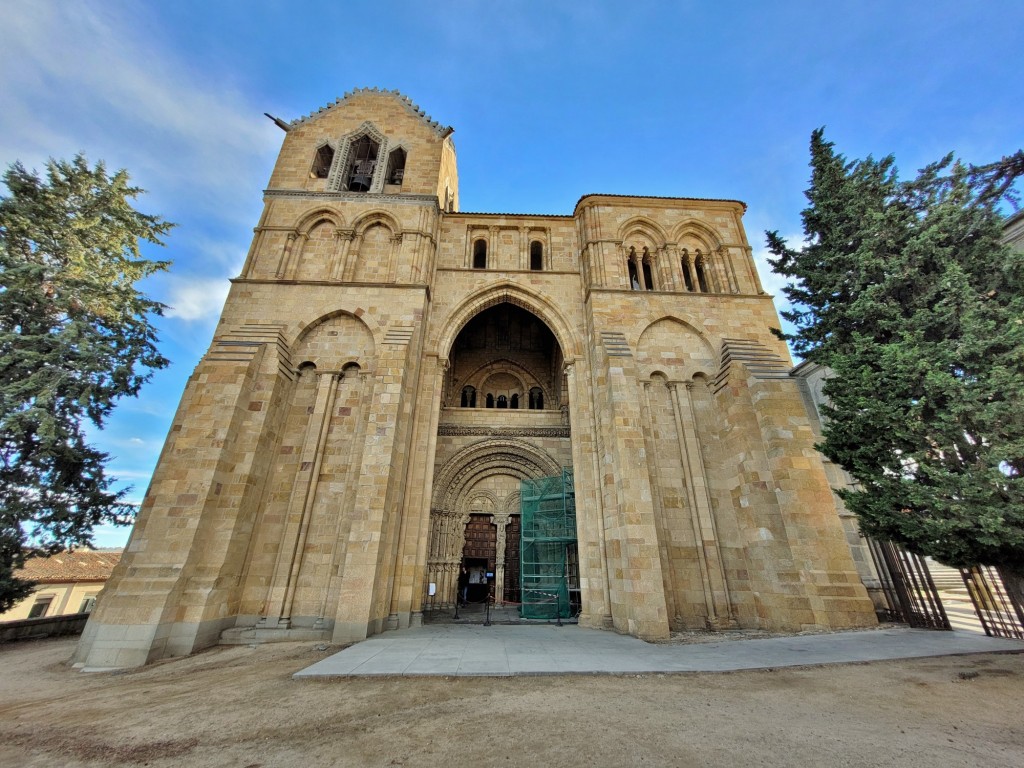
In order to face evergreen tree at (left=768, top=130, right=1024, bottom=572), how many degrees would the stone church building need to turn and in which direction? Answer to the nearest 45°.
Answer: approximately 45° to its left

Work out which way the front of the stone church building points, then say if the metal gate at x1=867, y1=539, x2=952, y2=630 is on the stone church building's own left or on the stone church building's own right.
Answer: on the stone church building's own left

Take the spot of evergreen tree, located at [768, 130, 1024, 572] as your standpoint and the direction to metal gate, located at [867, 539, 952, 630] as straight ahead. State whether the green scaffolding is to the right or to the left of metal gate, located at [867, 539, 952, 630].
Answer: left

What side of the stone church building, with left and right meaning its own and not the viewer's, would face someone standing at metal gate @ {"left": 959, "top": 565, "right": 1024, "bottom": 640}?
left

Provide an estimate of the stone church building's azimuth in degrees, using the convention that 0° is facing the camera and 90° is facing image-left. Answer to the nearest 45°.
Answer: approximately 0°
